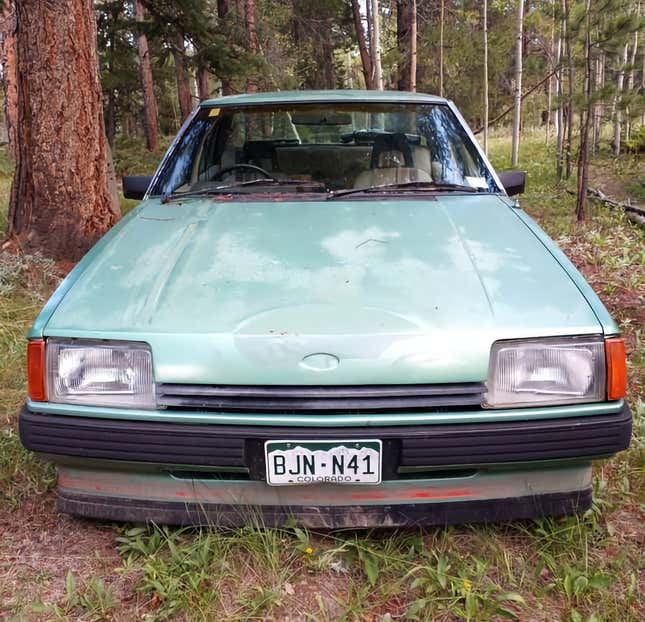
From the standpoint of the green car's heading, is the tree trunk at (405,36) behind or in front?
behind

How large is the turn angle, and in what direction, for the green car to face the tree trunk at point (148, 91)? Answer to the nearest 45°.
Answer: approximately 180°

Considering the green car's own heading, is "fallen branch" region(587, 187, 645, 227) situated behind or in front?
behind

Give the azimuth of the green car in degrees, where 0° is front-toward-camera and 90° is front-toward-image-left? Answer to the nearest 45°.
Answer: approximately 0°

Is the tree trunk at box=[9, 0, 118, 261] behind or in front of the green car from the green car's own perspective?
behind
